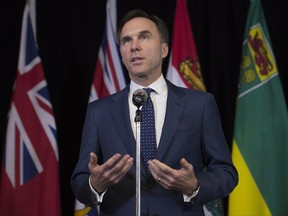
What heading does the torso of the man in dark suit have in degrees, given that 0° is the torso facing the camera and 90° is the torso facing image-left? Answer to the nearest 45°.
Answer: approximately 0°

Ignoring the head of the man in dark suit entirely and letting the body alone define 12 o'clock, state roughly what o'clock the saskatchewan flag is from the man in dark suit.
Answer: The saskatchewan flag is roughly at 7 o'clock from the man in dark suit.

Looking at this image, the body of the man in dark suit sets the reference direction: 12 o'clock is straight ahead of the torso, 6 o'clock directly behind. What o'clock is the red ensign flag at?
The red ensign flag is roughly at 5 o'clock from the man in dark suit.

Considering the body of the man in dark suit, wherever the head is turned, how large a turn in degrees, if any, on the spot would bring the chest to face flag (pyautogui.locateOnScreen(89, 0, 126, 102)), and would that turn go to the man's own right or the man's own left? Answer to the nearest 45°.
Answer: approximately 180°

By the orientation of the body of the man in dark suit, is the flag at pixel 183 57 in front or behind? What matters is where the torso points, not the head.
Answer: behind
